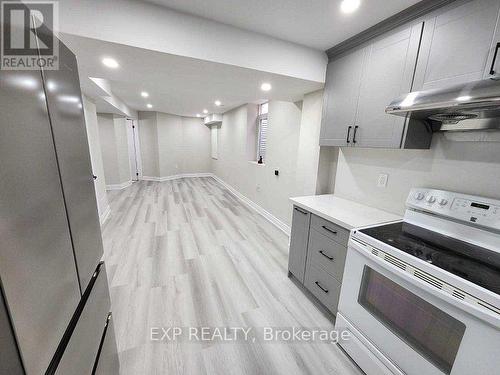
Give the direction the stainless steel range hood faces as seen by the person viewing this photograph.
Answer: facing the viewer and to the left of the viewer

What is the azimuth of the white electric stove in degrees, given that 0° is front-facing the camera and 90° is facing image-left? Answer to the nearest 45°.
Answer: approximately 45°

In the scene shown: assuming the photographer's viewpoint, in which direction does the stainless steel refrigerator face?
facing the viewer and to the right of the viewer

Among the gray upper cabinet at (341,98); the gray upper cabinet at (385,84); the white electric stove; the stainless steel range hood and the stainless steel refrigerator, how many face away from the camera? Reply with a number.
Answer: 0

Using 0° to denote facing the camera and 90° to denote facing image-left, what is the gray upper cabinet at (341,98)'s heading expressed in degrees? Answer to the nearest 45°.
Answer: approximately 45°

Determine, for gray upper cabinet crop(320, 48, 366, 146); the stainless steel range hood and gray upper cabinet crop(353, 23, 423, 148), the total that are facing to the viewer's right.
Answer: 0

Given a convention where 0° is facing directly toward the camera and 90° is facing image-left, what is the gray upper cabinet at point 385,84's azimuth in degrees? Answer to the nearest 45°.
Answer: approximately 45°

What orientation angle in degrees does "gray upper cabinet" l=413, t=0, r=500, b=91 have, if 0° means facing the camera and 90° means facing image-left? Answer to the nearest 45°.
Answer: approximately 45°

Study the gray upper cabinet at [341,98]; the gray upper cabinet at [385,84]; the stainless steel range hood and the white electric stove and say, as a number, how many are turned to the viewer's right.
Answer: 0

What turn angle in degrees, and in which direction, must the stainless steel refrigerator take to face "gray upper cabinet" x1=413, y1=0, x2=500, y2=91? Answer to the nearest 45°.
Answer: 0° — it already faces it

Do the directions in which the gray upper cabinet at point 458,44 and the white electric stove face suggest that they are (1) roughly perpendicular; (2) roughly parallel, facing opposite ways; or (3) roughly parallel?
roughly parallel

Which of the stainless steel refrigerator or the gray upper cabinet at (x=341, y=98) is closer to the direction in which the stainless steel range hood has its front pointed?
the stainless steel refrigerator
